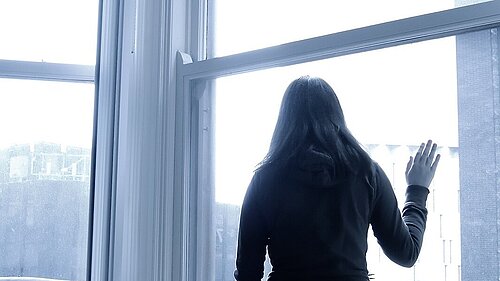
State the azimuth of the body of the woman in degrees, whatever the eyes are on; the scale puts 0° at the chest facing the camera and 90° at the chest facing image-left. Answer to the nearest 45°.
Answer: approximately 180°

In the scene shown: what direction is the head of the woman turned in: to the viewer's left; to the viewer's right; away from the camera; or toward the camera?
away from the camera

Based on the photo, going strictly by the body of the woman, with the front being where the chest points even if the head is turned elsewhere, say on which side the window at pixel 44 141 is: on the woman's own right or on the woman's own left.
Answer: on the woman's own left
